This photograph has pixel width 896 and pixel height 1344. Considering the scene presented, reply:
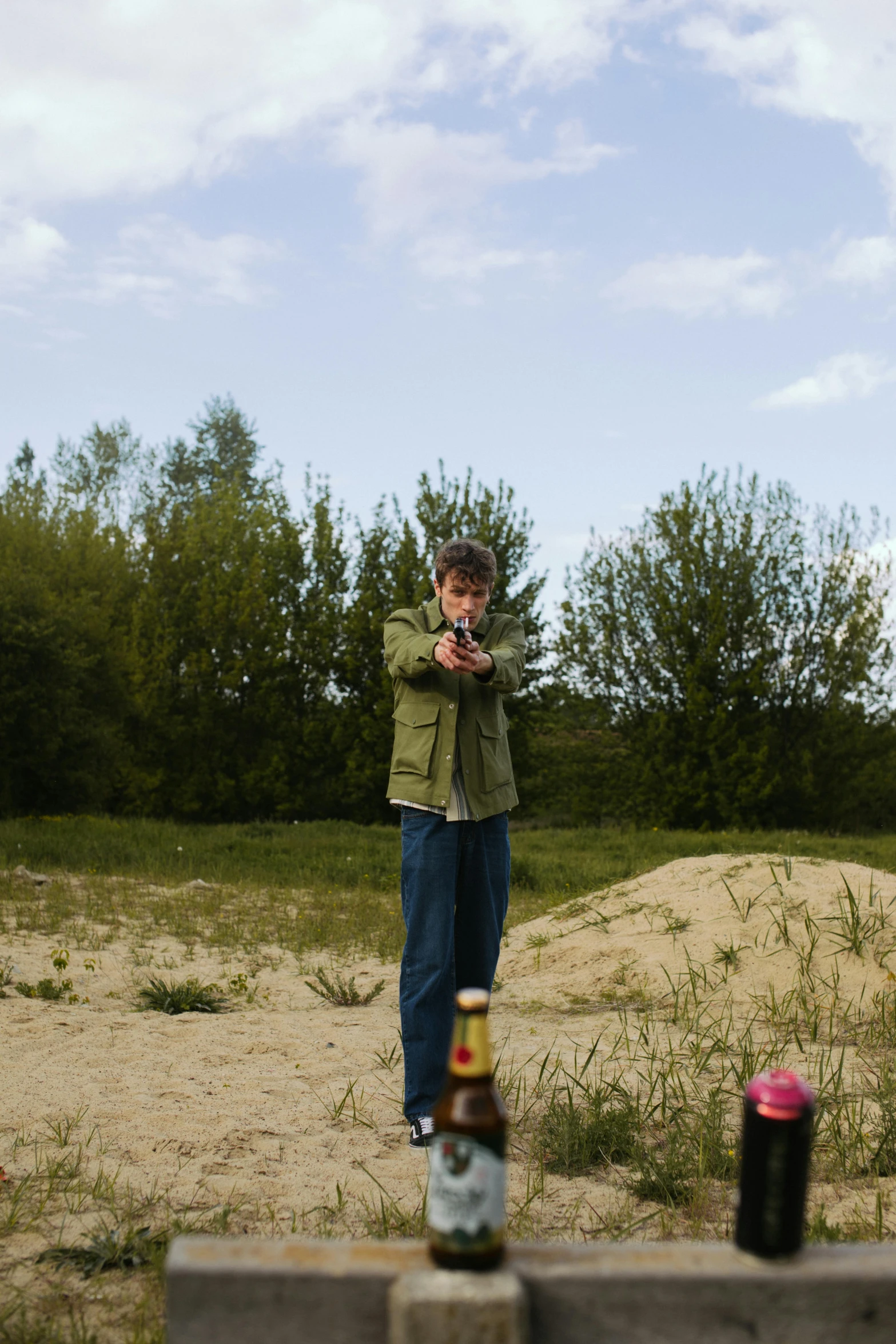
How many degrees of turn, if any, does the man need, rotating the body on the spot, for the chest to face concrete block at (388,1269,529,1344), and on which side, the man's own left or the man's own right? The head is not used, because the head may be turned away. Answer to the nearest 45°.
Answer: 0° — they already face it

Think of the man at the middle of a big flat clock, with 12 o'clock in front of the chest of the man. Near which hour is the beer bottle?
The beer bottle is roughly at 12 o'clock from the man.

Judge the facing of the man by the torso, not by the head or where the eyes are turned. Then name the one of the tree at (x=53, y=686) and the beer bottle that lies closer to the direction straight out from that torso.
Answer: the beer bottle

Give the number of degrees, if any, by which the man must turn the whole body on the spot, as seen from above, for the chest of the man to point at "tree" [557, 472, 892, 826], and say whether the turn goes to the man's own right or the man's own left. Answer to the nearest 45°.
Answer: approximately 180°

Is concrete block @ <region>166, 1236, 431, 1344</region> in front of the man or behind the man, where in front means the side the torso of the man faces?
in front

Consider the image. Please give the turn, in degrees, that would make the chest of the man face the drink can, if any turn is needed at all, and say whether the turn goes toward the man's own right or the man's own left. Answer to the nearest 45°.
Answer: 0° — they already face it

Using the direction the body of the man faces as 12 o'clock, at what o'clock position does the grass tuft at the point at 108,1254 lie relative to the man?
The grass tuft is roughly at 1 o'clock from the man.

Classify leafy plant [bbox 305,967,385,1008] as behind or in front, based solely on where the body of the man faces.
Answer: behind

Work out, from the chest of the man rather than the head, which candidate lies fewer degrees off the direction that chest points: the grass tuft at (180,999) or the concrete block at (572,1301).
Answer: the concrete block

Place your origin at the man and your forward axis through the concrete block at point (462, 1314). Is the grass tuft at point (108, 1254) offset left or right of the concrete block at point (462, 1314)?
right

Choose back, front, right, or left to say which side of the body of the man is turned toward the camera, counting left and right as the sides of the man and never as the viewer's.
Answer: front

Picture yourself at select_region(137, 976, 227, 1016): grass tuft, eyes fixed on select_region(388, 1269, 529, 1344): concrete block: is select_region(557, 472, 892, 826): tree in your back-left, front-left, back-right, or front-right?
back-left
